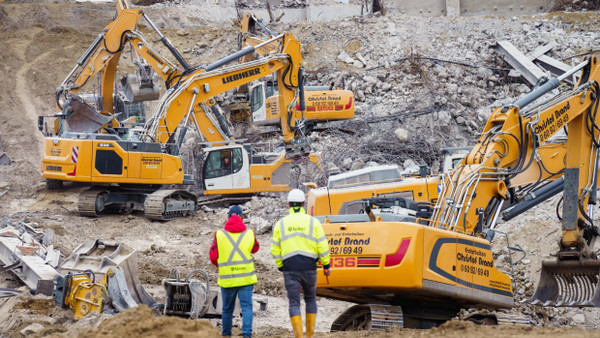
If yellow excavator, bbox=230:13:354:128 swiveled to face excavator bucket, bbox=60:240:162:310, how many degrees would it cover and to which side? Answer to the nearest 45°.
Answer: approximately 90° to its left

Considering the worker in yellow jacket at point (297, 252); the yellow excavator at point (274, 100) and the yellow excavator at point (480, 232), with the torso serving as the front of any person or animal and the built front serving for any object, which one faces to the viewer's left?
the yellow excavator at point (274, 100)

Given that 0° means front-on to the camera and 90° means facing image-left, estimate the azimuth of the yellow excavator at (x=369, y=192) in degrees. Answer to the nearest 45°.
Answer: approximately 270°

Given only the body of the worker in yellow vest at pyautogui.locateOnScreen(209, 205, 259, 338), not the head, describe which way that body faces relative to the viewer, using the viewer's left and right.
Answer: facing away from the viewer

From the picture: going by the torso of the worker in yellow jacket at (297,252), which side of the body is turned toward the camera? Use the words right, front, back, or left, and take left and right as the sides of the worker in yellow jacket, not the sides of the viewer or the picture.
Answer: back

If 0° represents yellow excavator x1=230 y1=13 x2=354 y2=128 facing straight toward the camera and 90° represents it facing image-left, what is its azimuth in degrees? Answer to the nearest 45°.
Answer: approximately 90°

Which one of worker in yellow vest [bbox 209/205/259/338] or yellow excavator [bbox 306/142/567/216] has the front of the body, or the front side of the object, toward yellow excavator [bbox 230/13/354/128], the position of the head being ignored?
the worker in yellow vest

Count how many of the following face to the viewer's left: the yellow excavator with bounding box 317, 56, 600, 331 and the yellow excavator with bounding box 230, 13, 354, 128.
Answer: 1

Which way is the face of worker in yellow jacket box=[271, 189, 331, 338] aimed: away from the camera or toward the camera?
away from the camera
